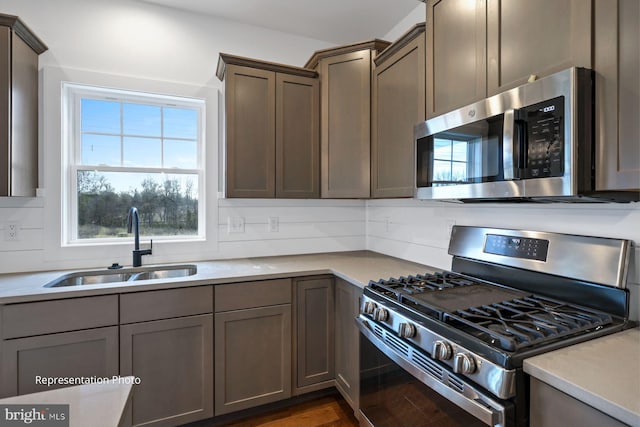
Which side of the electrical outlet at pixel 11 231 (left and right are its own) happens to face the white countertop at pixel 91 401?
front

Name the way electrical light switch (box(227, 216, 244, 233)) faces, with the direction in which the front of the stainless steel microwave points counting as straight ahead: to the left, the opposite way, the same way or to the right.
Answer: to the left

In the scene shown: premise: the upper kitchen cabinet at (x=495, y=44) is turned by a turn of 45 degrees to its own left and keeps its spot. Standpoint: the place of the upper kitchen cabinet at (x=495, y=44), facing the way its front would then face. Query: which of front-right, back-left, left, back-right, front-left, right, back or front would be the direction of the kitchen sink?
right

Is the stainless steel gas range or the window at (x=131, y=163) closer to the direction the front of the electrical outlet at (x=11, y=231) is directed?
the stainless steel gas range

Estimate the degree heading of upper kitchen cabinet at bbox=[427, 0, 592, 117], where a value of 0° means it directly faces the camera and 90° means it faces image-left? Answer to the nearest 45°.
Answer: approximately 45°

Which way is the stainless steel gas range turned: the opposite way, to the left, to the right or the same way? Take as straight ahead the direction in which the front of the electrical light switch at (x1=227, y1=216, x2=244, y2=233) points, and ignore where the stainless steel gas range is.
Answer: to the right

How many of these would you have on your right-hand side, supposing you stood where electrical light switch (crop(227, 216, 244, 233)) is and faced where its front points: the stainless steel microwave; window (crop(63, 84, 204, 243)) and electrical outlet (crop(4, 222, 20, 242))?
2

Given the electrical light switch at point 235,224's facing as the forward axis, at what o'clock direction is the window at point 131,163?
The window is roughly at 3 o'clock from the electrical light switch.

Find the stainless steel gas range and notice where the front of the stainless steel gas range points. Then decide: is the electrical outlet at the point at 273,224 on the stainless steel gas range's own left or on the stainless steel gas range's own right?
on the stainless steel gas range's own right

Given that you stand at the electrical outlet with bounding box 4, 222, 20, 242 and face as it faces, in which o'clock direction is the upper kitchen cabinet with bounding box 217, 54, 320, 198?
The upper kitchen cabinet is roughly at 10 o'clock from the electrical outlet.
